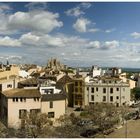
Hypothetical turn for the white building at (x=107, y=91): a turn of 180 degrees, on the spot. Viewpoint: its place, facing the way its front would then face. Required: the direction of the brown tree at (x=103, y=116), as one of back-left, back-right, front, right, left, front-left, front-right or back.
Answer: back

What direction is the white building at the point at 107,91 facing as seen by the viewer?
toward the camera

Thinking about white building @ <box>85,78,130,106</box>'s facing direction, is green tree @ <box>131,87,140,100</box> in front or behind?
behind

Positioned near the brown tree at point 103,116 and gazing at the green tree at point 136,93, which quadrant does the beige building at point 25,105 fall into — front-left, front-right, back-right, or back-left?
back-left
